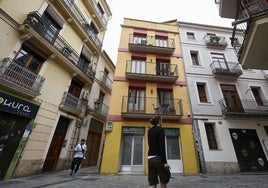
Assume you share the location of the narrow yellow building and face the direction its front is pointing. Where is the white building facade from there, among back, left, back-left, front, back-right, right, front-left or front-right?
left

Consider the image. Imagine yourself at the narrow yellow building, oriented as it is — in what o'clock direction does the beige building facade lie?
The beige building facade is roughly at 2 o'clock from the narrow yellow building.

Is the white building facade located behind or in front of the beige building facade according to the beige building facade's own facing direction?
in front

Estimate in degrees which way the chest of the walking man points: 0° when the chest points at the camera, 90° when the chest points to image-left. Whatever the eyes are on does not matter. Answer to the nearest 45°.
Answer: approximately 315°

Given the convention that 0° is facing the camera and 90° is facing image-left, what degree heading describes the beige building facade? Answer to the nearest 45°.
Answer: approximately 315°

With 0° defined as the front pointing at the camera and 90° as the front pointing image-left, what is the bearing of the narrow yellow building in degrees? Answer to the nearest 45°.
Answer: approximately 0°

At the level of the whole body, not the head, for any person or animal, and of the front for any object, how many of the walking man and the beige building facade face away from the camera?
0

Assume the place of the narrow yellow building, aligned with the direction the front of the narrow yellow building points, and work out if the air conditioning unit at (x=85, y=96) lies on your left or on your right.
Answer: on your right

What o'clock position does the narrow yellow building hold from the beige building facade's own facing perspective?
The narrow yellow building is roughly at 11 o'clock from the beige building facade.
